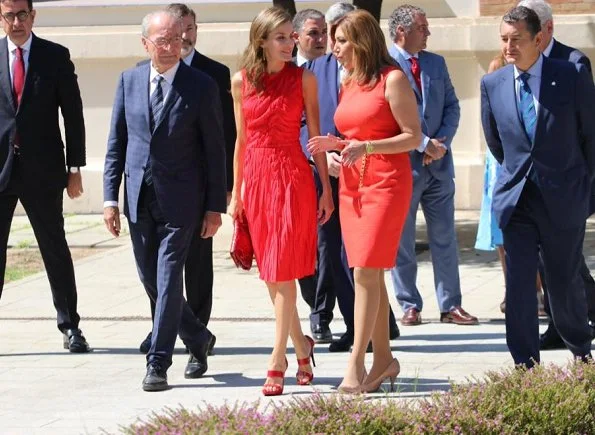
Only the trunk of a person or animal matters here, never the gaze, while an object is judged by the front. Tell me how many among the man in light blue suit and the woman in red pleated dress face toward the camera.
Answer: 2

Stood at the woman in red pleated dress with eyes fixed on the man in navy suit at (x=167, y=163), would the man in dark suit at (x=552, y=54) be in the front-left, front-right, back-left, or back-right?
back-right

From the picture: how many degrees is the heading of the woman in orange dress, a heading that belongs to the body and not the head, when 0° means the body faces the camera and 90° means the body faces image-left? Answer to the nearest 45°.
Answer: approximately 45°

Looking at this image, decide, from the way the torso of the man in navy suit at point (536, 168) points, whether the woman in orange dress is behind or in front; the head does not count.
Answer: in front

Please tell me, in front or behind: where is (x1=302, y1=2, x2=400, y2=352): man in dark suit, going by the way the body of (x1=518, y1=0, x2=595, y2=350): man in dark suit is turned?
in front

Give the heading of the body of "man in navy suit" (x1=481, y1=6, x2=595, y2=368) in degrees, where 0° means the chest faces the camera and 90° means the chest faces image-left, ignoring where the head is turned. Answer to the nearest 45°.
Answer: approximately 45°

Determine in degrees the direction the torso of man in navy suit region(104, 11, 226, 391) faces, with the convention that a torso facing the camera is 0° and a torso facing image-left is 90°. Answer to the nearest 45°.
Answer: approximately 45°

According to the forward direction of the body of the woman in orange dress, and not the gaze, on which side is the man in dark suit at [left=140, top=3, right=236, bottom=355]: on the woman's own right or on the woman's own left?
on the woman's own right

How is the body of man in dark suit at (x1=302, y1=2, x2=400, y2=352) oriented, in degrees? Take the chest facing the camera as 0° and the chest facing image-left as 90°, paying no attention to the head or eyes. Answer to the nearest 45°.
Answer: approximately 45°
